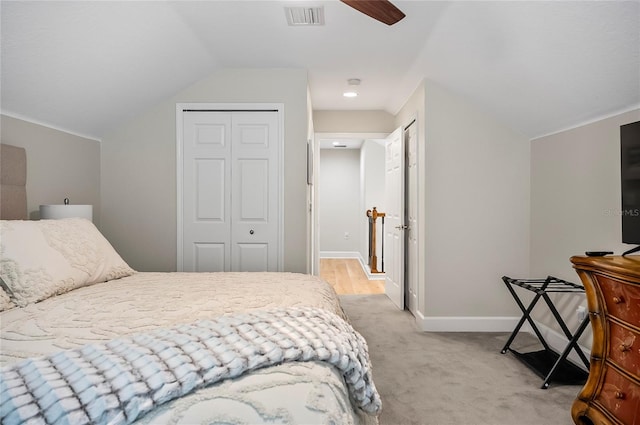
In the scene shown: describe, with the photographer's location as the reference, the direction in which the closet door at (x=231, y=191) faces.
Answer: facing the viewer

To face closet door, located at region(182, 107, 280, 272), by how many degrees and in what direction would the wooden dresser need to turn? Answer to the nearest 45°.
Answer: approximately 45° to its right

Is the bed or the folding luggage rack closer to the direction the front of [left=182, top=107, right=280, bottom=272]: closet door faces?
the bed

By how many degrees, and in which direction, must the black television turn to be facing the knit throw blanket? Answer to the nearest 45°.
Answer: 0° — it already faces it

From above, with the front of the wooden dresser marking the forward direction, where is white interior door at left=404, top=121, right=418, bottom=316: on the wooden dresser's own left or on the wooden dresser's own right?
on the wooden dresser's own right

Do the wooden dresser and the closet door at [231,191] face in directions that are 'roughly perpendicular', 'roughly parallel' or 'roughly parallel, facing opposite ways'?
roughly perpendicular

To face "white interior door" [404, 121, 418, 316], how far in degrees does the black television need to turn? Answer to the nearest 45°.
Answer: approximately 90° to its right

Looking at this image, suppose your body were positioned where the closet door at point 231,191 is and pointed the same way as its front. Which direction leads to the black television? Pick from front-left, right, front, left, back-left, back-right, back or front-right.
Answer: front-left

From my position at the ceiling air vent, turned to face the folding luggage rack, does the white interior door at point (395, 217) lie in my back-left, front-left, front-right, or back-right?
front-left

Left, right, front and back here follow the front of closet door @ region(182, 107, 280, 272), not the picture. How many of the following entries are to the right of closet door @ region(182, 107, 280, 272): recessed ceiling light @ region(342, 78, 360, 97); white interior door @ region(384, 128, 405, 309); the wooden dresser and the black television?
0

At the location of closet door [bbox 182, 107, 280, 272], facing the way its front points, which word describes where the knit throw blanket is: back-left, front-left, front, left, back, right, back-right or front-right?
front

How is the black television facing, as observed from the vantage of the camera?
facing the viewer and to the left of the viewer

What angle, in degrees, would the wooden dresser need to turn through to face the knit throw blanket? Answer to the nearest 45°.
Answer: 0° — it already faces it

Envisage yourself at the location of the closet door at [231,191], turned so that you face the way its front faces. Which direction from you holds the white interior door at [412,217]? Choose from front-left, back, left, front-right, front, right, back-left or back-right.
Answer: left

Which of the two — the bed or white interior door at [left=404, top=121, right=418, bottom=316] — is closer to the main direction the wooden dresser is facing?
the bed

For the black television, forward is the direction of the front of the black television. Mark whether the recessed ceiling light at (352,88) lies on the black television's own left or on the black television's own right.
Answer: on the black television's own right

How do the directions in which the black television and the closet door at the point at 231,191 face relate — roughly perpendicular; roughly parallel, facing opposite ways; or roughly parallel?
roughly perpendicular

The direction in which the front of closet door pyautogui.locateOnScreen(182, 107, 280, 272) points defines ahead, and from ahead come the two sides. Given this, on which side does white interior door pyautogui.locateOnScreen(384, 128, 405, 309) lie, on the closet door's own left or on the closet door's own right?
on the closet door's own left
